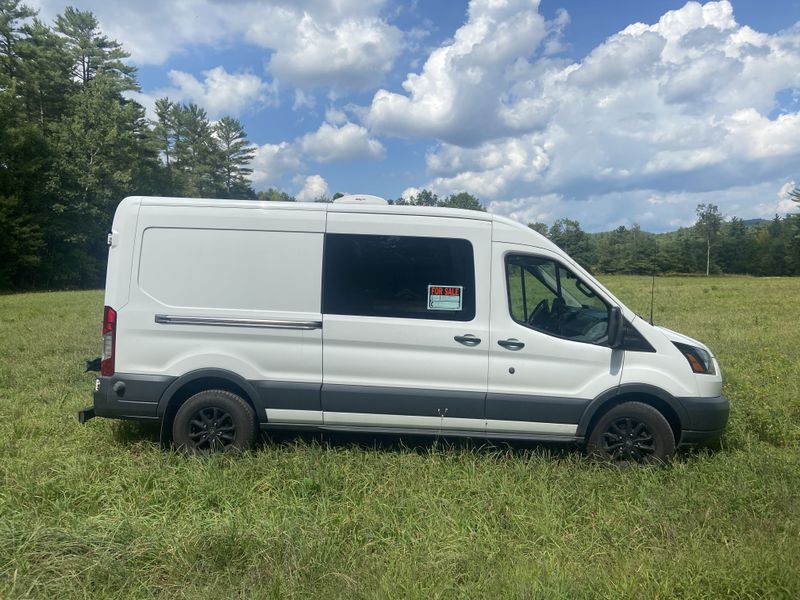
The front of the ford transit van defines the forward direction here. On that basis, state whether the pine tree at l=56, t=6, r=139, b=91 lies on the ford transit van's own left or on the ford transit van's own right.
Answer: on the ford transit van's own left

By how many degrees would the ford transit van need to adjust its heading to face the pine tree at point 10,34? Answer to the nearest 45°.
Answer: approximately 135° to its left

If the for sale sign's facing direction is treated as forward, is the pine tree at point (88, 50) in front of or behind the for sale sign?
behind

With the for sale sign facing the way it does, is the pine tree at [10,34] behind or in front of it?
behind

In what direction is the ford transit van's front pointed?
to the viewer's right
